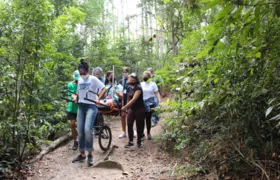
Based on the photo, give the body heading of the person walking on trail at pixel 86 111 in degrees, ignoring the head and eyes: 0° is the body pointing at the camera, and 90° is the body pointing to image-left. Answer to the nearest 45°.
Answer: approximately 45°

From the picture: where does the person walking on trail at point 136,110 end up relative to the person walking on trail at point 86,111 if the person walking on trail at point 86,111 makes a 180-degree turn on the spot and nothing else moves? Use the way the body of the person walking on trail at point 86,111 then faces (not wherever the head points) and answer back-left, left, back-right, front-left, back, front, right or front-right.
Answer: front

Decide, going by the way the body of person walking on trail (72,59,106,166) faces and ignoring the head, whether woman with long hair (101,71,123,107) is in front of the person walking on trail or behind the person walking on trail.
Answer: behind
